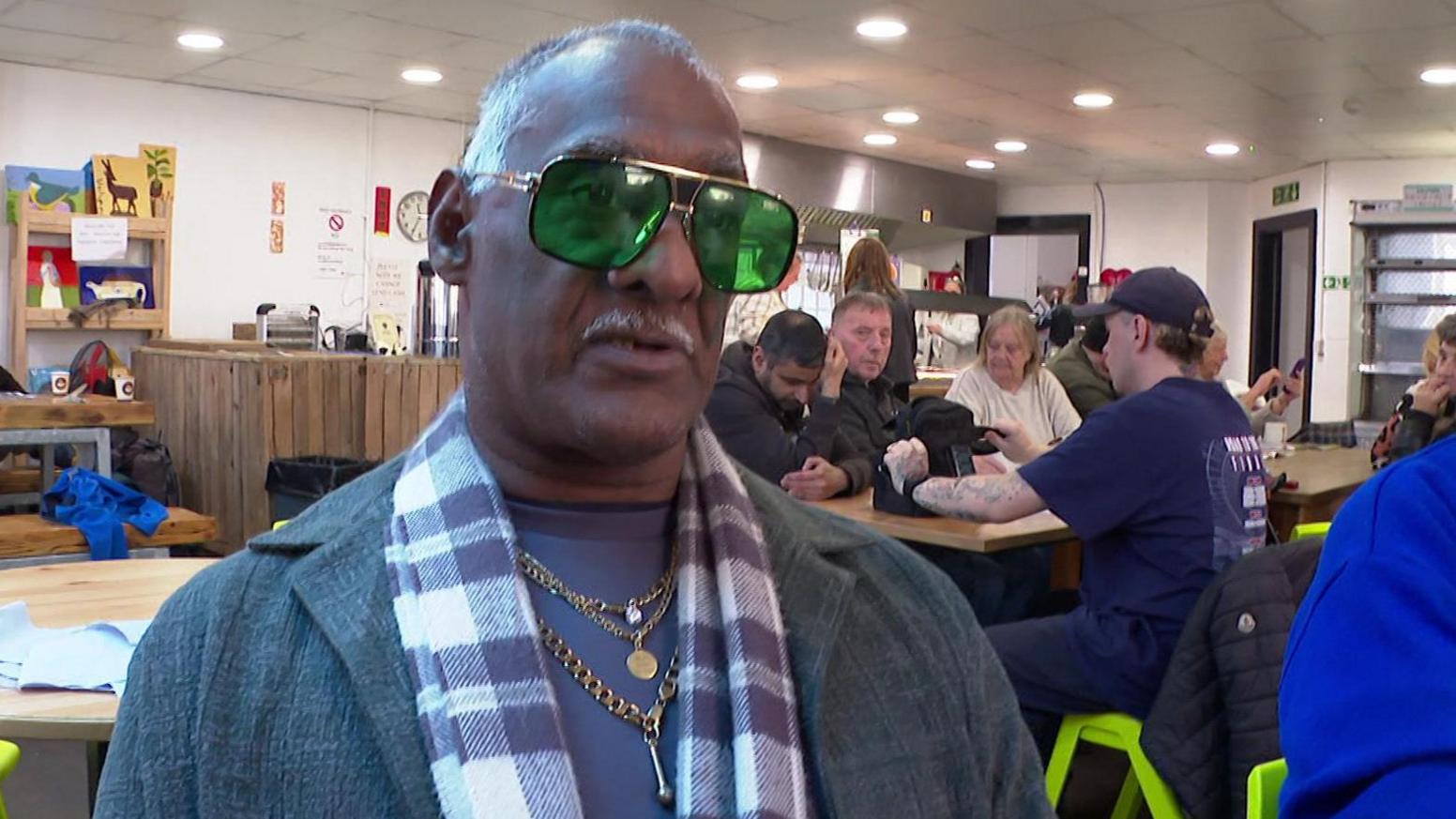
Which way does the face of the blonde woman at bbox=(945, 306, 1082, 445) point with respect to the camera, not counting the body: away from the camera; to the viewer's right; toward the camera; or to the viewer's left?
toward the camera

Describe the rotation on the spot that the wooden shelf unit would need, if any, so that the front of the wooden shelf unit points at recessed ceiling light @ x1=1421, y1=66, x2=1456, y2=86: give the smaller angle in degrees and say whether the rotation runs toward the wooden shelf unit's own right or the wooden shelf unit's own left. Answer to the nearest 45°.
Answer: approximately 45° to the wooden shelf unit's own left

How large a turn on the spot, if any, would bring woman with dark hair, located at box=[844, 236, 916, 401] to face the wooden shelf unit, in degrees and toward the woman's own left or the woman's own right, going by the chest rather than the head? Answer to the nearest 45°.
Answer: approximately 90° to the woman's own left

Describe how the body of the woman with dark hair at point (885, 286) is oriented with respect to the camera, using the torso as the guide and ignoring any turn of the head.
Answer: away from the camera

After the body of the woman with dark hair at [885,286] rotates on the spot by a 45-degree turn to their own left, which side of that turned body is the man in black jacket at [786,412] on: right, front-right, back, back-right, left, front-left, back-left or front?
back-left

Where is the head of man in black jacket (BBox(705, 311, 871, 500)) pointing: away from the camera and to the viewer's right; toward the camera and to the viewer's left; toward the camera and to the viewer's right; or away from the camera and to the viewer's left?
toward the camera and to the viewer's right

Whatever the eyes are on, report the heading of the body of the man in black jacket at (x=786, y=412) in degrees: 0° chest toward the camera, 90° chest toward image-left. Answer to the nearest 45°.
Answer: approximately 315°

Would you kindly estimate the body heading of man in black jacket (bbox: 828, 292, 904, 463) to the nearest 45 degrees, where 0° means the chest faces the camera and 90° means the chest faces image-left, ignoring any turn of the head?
approximately 315°

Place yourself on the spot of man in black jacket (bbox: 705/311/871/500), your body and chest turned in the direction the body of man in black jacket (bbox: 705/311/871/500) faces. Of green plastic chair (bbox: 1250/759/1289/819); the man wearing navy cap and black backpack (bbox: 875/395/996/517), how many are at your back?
0

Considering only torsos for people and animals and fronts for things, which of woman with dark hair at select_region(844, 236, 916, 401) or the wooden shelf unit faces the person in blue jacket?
the wooden shelf unit

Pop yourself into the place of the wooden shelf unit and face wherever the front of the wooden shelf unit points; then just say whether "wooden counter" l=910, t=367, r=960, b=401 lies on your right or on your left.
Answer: on your left

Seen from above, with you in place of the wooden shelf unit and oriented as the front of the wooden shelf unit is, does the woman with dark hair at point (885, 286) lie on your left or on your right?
on your left

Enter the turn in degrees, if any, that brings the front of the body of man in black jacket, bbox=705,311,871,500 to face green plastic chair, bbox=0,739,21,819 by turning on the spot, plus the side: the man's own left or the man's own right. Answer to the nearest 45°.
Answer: approximately 90° to the man's own right

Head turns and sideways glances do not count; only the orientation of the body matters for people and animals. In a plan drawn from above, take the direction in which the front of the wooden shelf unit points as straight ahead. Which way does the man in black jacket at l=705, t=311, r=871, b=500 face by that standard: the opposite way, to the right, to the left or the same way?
the same way

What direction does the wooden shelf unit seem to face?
toward the camera

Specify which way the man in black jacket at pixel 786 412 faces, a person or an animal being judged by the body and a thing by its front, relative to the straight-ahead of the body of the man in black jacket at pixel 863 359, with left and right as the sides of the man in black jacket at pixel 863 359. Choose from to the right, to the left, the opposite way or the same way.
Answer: the same way

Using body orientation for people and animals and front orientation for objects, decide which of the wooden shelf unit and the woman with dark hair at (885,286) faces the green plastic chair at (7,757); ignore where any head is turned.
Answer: the wooden shelf unit
